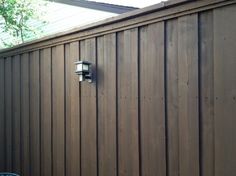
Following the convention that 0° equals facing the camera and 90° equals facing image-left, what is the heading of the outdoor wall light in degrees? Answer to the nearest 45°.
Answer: approximately 45°

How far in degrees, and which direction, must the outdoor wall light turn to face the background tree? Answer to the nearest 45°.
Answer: approximately 135° to its right
